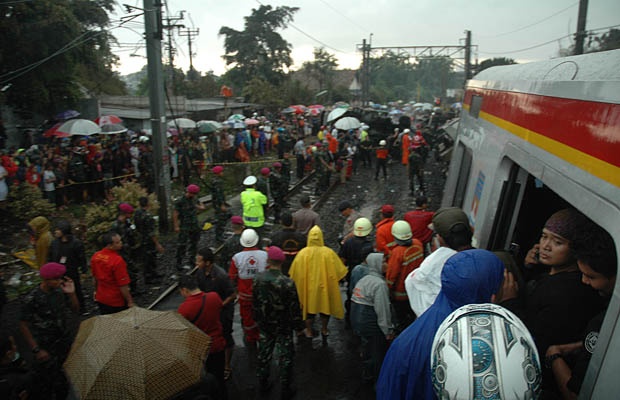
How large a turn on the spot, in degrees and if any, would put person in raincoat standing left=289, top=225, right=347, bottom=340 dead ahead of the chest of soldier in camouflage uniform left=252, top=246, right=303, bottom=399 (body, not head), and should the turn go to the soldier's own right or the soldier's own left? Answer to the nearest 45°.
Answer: approximately 45° to the soldier's own right

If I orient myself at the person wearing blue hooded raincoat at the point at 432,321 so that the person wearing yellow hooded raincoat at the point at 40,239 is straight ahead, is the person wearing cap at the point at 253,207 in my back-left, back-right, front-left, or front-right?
front-right

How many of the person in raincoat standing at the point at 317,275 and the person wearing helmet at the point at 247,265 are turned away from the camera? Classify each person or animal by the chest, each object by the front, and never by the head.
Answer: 2

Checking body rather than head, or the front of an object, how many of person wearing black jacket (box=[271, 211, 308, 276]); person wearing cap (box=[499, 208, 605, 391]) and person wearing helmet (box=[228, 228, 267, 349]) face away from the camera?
2

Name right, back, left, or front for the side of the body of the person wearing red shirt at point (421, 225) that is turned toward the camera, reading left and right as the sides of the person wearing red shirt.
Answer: back

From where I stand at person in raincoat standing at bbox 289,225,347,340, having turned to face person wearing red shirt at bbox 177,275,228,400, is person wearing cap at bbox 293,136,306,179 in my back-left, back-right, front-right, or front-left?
back-right

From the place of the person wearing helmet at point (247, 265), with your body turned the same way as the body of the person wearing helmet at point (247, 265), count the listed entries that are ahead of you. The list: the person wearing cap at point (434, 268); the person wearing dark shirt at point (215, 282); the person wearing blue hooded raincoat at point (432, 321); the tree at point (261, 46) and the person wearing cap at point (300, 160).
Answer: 2

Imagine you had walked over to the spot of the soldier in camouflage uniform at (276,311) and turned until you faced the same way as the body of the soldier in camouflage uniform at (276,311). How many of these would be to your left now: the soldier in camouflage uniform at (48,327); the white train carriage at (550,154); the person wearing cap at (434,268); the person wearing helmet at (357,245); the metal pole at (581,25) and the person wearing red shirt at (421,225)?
1

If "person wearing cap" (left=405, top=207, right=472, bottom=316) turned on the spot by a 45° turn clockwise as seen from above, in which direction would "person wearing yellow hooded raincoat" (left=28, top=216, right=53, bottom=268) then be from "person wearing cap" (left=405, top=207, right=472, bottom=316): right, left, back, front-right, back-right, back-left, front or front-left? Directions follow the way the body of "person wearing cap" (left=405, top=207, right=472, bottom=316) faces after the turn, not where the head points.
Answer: left

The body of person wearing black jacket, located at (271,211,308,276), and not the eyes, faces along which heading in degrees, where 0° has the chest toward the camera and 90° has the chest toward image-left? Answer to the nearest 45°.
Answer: approximately 180°

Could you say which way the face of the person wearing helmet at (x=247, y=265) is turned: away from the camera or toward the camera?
away from the camera

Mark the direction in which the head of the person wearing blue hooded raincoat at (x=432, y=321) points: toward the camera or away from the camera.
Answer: away from the camera

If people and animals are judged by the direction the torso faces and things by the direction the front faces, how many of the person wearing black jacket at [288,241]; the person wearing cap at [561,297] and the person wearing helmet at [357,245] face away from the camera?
2

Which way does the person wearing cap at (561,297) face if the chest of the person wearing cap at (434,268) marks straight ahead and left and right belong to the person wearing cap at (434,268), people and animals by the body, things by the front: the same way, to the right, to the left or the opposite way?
to the left

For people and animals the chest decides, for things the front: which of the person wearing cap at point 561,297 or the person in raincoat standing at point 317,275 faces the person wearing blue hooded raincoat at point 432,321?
the person wearing cap

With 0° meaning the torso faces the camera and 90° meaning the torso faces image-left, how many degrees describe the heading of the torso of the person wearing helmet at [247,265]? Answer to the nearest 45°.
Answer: approximately 180°

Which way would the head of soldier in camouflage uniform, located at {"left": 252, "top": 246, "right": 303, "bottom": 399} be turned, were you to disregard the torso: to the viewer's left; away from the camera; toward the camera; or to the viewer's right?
away from the camera

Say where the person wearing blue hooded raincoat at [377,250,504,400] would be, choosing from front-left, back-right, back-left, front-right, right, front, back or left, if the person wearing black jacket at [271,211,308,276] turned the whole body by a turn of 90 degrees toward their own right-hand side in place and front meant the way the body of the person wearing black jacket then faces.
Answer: right

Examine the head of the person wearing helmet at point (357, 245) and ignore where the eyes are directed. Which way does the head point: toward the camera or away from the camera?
away from the camera
